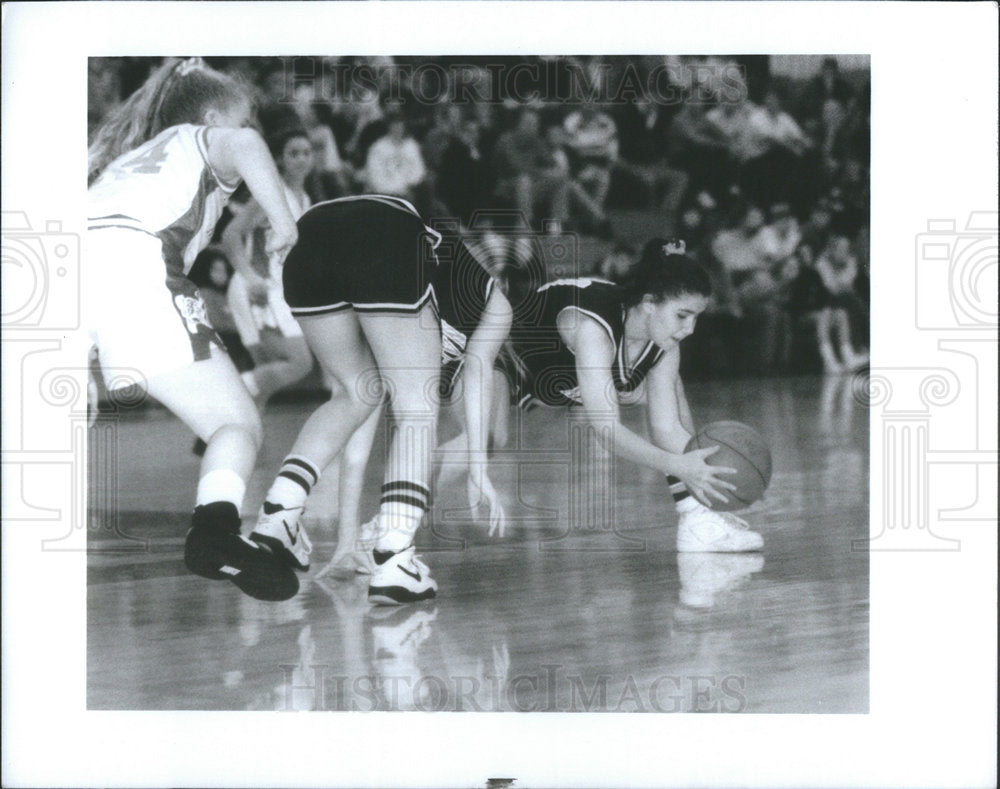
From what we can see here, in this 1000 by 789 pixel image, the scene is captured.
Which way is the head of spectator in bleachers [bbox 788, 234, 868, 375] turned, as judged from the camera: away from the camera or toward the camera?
toward the camera

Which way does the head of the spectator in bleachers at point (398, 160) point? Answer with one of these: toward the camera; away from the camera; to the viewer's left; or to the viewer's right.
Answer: toward the camera

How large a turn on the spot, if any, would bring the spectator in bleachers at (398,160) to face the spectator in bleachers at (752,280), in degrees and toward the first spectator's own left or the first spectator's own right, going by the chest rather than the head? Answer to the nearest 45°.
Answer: approximately 90° to the first spectator's own left

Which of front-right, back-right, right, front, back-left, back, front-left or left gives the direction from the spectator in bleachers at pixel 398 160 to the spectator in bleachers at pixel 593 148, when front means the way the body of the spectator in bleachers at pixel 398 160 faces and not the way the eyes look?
left

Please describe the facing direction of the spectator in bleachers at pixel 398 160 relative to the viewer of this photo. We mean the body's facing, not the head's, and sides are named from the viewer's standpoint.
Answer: facing the viewer
